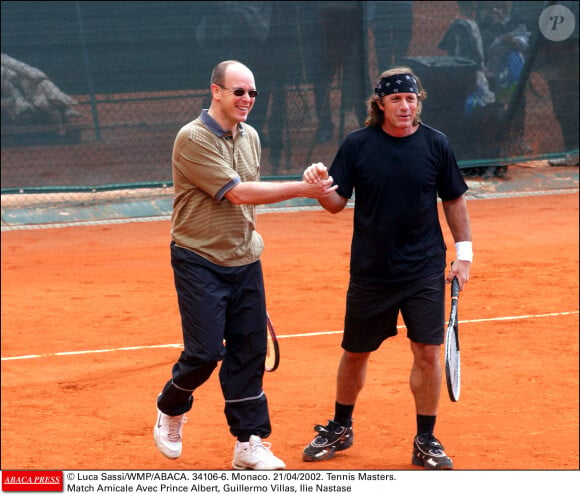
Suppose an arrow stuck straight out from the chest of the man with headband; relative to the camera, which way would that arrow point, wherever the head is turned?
toward the camera

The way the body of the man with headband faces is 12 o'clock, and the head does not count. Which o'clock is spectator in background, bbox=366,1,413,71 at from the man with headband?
The spectator in background is roughly at 6 o'clock from the man with headband.

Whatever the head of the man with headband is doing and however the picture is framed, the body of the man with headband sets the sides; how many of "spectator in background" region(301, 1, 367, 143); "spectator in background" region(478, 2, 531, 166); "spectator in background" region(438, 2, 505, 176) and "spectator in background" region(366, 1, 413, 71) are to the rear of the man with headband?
4

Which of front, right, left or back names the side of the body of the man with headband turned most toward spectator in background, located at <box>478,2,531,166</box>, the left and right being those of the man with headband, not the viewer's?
back

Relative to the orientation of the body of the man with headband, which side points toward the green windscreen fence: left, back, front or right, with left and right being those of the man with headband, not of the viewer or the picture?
back

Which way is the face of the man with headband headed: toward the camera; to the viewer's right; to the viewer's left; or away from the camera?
toward the camera

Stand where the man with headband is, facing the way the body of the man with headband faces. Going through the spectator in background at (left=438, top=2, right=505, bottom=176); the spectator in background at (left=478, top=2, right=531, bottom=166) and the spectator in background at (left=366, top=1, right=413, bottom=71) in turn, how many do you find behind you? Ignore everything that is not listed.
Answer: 3

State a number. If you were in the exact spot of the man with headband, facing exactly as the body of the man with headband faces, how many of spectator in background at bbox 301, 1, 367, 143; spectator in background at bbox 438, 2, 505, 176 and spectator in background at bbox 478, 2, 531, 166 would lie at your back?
3

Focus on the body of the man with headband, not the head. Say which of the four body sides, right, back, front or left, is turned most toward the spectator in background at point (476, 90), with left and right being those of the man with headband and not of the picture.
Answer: back

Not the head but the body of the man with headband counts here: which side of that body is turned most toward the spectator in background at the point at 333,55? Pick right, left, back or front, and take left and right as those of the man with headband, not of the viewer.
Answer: back
